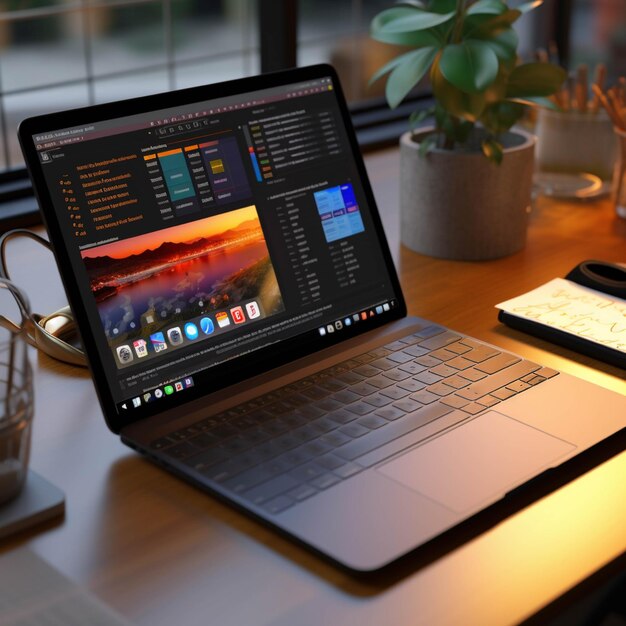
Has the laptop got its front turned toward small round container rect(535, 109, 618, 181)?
no

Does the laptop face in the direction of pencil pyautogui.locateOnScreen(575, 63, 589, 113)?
no

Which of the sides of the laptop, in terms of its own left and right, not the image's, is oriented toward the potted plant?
left

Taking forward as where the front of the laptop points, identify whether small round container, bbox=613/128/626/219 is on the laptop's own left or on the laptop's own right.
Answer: on the laptop's own left

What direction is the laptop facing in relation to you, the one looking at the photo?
facing the viewer and to the right of the viewer

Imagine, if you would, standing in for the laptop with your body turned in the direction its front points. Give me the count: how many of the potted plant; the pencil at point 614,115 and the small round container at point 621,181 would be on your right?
0
